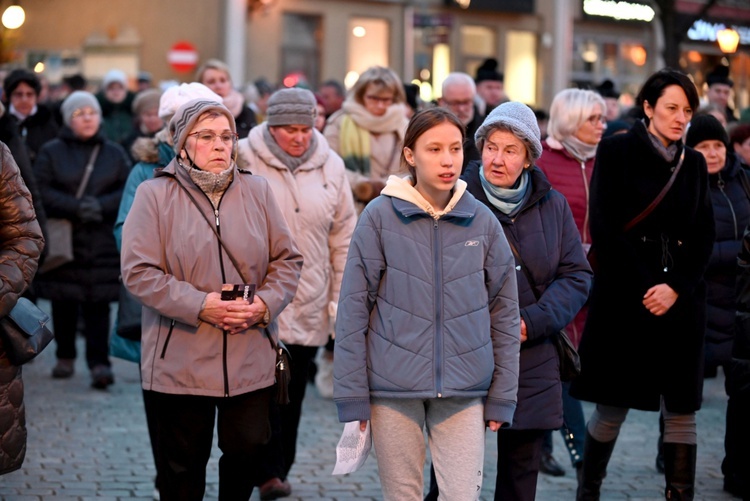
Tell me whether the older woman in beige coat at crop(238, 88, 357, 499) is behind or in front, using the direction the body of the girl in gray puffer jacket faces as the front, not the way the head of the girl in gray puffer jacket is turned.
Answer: behind

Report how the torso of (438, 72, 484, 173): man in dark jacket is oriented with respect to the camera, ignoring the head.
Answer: toward the camera

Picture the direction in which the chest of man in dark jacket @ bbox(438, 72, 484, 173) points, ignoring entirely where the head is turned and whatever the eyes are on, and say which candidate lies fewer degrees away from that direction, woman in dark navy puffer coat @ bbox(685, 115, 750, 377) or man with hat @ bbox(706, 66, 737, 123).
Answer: the woman in dark navy puffer coat

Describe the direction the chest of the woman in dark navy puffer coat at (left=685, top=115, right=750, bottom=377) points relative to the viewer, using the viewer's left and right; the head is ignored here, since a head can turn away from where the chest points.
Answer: facing the viewer

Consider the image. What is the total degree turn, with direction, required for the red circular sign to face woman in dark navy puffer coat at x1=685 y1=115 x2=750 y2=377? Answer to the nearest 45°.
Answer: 0° — it already faces them

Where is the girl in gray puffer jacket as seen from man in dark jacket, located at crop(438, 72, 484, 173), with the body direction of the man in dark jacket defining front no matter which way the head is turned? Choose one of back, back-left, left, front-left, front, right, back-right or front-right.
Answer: front

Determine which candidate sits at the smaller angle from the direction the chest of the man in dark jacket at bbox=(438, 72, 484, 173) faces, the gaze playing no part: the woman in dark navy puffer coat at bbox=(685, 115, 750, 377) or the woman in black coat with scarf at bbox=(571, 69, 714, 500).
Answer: the woman in black coat with scarf

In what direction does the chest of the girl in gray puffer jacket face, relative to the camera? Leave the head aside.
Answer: toward the camera

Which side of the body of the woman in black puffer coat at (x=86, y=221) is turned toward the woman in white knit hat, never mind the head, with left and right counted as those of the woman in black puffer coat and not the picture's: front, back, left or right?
front

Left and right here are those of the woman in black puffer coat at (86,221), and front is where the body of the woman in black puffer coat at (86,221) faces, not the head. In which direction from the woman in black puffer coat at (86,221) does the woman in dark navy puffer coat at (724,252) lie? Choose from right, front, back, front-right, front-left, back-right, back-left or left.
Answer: front-left

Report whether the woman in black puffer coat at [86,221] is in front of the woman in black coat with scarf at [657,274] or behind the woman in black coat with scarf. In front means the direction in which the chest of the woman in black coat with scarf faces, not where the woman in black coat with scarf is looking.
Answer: behind
